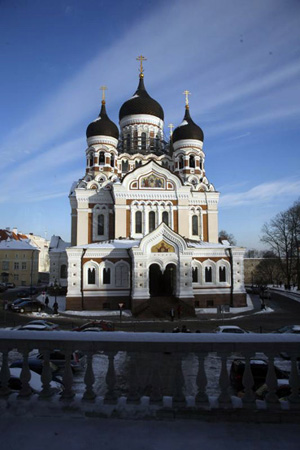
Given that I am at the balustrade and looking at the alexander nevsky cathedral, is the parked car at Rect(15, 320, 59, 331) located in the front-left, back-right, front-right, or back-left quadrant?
front-left

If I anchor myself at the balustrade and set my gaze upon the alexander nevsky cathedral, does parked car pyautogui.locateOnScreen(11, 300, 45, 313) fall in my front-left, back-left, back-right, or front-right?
front-left

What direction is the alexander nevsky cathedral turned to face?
toward the camera

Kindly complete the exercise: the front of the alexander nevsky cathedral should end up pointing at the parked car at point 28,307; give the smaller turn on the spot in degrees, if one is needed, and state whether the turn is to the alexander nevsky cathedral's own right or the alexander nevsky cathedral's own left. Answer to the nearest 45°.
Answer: approximately 45° to the alexander nevsky cathedral's own right

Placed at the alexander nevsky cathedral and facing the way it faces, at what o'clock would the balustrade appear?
The balustrade is roughly at 12 o'clock from the alexander nevsky cathedral.

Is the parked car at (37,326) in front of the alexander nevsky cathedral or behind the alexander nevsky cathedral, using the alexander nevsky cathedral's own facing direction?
in front

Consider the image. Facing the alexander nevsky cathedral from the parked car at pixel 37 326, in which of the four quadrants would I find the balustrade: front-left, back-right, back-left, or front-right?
back-right

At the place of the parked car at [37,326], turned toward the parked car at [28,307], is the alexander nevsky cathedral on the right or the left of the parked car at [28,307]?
right

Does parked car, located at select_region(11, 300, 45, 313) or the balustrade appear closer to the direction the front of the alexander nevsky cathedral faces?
the balustrade
